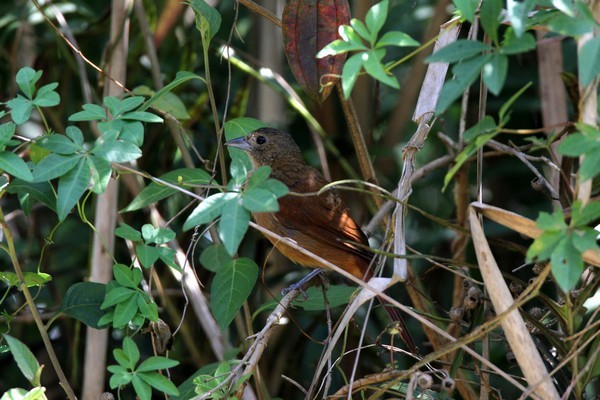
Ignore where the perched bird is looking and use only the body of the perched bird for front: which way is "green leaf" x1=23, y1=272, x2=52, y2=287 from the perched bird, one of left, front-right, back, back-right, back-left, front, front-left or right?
front-left

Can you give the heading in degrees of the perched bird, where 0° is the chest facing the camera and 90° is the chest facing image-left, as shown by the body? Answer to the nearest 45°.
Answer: approximately 90°

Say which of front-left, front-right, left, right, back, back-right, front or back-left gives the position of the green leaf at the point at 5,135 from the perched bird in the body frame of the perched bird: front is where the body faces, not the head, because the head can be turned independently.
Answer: front-left
